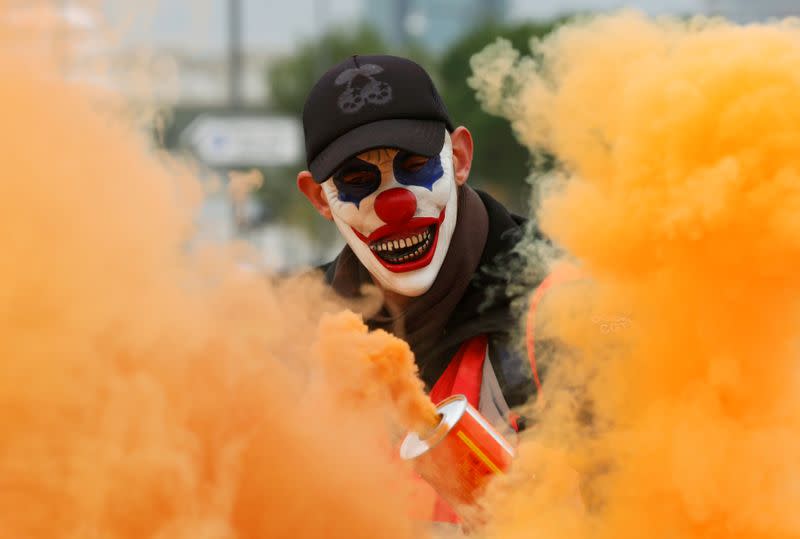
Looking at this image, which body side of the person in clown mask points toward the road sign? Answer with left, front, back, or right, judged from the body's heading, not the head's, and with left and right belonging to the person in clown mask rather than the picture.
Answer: back

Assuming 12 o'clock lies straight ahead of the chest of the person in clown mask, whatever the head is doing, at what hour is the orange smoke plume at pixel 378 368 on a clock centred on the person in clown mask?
The orange smoke plume is roughly at 12 o'clock from the person in clown mask.

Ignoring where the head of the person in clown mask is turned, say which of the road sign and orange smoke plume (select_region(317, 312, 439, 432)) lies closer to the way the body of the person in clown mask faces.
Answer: the orange smoke plume

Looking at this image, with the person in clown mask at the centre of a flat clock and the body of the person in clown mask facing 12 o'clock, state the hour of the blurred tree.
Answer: The blurred tree is roughly at 6 o'clock from the person in clown mask.

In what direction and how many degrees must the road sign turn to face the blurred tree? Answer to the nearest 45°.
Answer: approximately 135° to its left

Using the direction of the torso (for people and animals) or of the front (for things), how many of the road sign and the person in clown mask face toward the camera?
2

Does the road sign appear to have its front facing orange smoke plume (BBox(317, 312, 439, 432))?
yes

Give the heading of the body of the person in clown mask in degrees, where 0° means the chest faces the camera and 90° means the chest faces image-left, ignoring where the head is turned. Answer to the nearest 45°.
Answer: approximately 0°

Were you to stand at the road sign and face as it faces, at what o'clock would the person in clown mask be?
The person in clown mask is roughly at 12 o'clock from the road sign.
